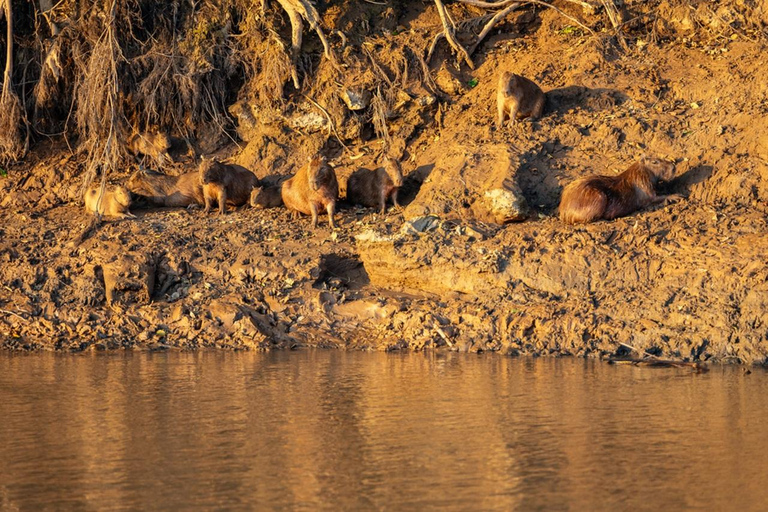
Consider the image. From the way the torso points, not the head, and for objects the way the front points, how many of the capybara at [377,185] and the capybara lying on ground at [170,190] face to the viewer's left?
1

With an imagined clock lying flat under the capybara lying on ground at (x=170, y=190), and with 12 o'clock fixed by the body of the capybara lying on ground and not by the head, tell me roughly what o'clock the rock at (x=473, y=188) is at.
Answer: The rock is roughly at 7 o'clock from the capybara lying on ground.

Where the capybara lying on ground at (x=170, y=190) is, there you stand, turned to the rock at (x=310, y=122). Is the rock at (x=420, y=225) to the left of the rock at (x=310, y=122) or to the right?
right

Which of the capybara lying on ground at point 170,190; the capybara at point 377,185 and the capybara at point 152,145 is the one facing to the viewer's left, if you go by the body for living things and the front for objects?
the capybara lying on ground at point 170,190

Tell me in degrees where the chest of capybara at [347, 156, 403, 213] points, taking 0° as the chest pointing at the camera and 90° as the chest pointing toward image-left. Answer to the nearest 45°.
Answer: approximately 315°

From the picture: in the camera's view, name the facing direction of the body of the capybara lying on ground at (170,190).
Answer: to the viewer's left

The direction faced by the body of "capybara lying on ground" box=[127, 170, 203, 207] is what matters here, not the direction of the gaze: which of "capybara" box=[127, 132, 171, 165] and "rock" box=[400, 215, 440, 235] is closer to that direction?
the capybara

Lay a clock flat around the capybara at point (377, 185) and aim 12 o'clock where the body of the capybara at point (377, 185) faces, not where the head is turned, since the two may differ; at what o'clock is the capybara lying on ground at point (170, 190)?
the capybara lying on ground at point (170, 190) is roughly at 5 o'clock from the capybara at point (377, 185).

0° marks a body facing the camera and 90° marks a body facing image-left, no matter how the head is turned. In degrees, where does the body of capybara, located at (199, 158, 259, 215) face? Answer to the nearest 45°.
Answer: approximately 45°
